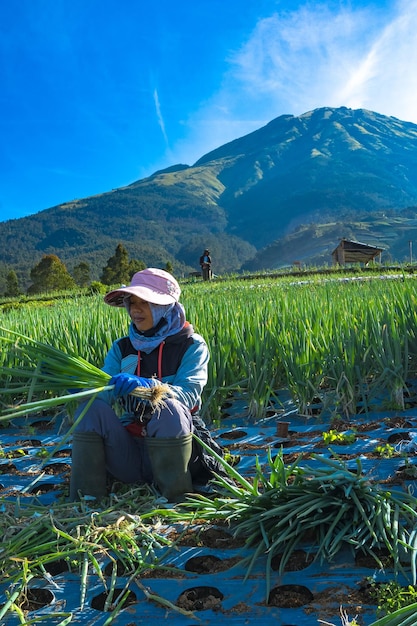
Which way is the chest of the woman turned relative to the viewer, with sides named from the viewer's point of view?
facing the viewer and to the left of the viewer

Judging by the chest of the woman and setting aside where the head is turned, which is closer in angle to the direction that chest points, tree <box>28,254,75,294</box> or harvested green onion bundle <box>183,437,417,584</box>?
the harvested green onion bundle

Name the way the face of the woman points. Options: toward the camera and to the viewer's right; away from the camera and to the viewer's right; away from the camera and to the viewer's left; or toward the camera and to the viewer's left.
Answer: toward the camera and to the viewer's left

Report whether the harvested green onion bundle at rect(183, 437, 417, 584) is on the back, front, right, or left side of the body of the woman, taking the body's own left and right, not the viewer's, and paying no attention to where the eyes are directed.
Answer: left

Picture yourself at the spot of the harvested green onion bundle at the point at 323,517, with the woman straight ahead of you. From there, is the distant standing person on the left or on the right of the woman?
right

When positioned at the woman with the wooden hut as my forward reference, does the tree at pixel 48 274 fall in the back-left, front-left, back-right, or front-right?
front-left

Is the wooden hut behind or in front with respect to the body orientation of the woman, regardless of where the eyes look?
behind

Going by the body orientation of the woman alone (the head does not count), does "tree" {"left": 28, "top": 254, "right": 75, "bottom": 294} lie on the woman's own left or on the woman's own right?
on the woman's own right

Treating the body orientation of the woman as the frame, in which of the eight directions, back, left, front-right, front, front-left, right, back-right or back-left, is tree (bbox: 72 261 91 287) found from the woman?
back-right

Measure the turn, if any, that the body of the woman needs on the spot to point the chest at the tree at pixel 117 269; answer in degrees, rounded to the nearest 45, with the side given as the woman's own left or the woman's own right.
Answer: approximately 135° to the woman's own right

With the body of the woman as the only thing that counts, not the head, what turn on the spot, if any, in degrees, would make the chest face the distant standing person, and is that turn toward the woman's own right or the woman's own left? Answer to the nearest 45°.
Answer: approximately 135° to the woman's own right
